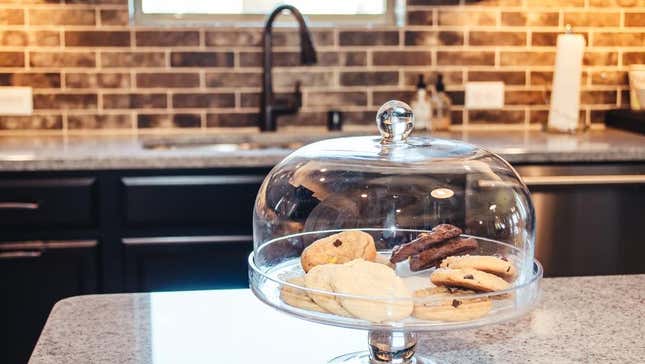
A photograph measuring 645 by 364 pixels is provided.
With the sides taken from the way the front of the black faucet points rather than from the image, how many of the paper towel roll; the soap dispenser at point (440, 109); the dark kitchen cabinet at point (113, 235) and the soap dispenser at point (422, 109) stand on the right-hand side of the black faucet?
1

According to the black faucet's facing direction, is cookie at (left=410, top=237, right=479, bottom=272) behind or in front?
in front

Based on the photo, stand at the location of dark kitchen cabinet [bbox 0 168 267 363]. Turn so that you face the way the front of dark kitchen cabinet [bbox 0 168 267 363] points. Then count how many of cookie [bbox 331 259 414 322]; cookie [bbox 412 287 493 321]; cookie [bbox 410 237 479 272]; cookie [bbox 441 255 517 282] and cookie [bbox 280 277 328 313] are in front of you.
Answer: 5

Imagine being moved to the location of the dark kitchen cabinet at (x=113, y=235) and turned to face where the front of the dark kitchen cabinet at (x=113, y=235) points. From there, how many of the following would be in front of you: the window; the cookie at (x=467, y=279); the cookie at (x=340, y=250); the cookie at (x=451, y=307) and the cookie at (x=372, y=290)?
4

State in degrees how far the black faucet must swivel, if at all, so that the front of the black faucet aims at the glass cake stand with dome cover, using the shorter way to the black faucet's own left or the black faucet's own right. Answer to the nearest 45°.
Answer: approximately 45° to the black faucet's own right

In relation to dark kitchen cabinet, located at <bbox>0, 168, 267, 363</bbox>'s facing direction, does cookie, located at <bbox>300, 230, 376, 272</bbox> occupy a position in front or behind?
in front

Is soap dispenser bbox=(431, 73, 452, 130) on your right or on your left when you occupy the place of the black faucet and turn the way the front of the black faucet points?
on your left

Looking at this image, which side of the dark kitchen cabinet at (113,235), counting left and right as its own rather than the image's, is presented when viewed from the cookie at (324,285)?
front

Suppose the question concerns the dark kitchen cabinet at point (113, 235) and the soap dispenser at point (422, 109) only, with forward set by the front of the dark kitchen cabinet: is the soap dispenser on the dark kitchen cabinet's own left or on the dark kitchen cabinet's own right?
on the dark kitchen cabinet's own left

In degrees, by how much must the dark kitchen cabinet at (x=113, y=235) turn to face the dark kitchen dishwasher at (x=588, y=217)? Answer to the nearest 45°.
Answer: approximately 90° to its left

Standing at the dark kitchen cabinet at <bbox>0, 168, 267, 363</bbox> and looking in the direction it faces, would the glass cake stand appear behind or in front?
in front

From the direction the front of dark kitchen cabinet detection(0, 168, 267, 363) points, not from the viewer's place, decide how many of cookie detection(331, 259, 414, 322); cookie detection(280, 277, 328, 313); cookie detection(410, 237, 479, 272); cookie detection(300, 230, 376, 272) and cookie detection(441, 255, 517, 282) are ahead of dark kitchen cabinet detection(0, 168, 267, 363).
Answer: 5

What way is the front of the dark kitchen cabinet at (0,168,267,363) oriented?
toward the camera

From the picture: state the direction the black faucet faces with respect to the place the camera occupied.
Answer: facing the viewer and to the right of the viewer

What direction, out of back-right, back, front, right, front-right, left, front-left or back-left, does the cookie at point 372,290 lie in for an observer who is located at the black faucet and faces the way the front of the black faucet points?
front-right

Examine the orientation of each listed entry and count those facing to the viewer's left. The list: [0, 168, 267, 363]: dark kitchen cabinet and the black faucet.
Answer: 0

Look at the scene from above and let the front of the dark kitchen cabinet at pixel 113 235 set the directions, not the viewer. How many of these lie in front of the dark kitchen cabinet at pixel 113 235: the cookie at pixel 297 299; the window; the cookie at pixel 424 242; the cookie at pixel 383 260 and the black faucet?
3

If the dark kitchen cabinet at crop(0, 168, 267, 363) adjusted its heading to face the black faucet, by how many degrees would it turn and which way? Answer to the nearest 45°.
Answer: approximately 135° to its left
